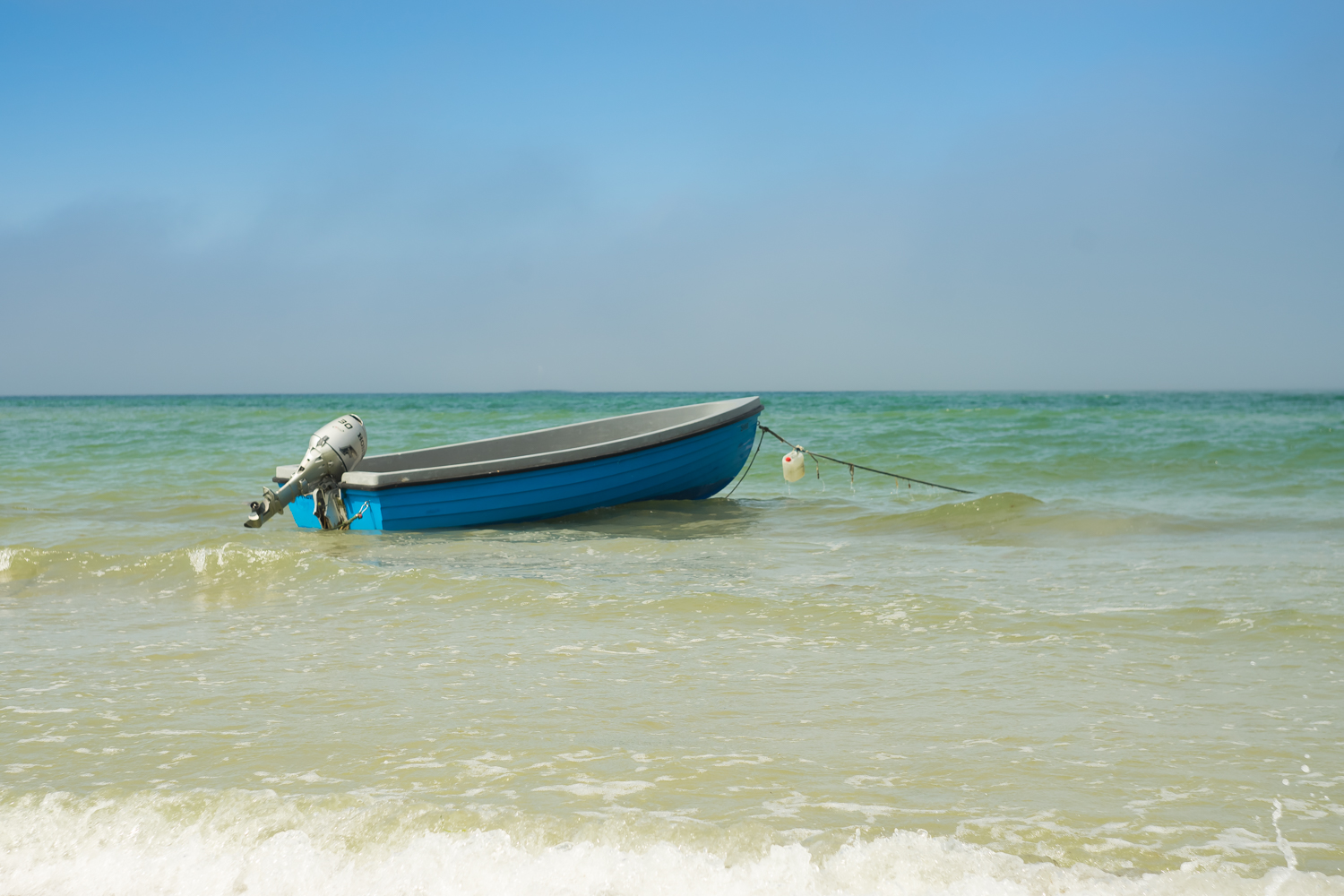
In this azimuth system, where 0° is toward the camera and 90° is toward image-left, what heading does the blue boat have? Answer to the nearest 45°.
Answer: approximately 225°
